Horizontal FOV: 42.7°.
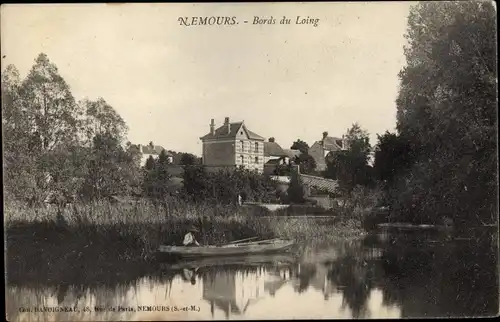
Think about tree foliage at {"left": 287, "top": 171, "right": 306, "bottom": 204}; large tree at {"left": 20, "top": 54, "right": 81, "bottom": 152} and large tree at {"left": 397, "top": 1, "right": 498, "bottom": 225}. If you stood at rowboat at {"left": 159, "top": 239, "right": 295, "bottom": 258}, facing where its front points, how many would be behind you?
1

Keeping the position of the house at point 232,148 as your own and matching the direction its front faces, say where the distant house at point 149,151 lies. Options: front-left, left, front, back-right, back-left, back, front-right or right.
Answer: back-right

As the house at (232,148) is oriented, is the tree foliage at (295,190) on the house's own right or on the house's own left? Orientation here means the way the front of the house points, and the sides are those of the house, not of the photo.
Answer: on the house's own left

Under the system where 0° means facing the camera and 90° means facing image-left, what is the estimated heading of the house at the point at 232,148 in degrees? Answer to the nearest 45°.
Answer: approximately 315°

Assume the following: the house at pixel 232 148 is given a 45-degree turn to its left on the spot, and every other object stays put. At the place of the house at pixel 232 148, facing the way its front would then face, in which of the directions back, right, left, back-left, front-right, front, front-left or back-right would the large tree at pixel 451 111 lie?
front

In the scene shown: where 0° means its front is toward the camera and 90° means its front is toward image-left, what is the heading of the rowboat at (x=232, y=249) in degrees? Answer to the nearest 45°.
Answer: approximately 270°
